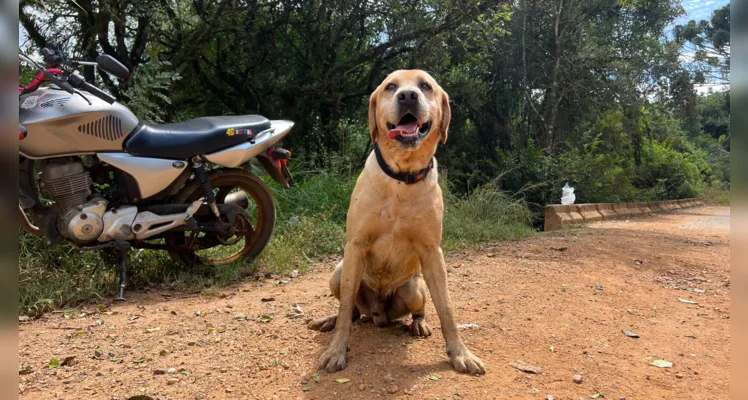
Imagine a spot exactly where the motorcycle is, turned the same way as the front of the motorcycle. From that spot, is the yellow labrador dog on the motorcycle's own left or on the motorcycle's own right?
on the motorcycle's own left

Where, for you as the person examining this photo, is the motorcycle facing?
facing to the left of the viewer

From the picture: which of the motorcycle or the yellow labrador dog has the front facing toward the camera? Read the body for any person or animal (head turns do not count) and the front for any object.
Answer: the yellow labrador dog

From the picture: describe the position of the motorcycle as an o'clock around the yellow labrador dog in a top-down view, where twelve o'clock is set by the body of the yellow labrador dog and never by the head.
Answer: The motorcycle is roughly at 4 o'clock from the yellow labrador dog.

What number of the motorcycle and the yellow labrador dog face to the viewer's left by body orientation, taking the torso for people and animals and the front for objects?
1

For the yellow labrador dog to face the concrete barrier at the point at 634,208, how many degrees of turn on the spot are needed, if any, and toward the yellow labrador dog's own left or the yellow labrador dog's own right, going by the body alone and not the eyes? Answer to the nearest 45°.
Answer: approximately 135° to the yellow labrador dog's own left

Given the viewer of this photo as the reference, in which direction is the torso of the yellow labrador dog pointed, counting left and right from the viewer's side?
facing the viewer
